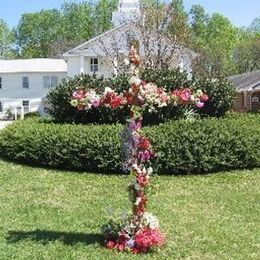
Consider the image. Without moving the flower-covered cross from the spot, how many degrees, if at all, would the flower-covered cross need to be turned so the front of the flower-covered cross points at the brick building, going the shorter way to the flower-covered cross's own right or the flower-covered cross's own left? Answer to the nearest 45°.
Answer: approximately 180°

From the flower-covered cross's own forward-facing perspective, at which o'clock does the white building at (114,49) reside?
The white building is roughly at 6 o'clock from the flower-covered cross.

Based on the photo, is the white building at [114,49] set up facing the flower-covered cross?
yes

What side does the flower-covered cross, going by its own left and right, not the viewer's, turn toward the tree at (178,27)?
back

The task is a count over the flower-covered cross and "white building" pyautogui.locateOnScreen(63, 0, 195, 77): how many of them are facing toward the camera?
2

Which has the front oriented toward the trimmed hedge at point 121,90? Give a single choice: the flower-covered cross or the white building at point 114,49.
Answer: the white building

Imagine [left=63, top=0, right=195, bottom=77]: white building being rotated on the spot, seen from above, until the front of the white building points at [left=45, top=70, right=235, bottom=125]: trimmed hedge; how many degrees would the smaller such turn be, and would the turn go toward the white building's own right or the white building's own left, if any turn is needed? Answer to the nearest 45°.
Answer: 0° — it already faces it

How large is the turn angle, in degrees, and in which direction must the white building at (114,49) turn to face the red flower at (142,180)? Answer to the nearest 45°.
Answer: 0° — it already faces it

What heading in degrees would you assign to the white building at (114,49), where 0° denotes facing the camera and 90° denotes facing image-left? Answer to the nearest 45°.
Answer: approximately 0°
